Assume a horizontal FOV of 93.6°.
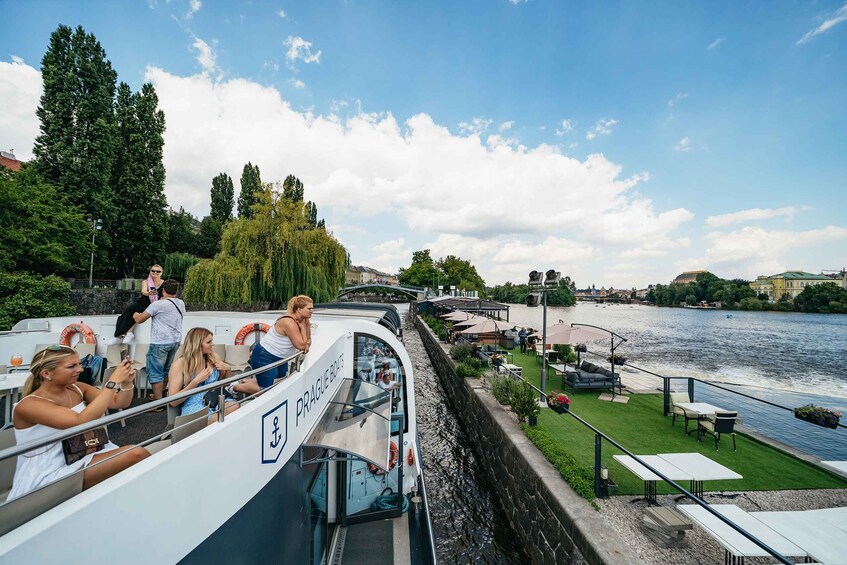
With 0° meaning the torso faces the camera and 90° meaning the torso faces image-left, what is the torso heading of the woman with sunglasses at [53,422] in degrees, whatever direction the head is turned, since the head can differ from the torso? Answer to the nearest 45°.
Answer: approximately 270°

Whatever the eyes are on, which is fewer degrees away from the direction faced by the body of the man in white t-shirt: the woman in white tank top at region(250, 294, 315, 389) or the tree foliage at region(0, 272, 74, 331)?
the tree foliage

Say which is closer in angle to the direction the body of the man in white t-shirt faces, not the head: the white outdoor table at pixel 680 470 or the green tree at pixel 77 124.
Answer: the green tree

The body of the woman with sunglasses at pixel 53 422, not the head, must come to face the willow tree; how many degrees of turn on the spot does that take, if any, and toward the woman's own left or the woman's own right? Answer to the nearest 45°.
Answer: approximately 90° to the woman's own left

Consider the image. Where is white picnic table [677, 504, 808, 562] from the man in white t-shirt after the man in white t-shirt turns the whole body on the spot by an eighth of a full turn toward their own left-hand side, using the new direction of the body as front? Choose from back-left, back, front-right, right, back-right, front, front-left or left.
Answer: back-left

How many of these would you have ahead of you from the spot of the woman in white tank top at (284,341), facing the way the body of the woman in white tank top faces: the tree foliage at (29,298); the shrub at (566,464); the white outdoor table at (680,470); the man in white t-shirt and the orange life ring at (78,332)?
2

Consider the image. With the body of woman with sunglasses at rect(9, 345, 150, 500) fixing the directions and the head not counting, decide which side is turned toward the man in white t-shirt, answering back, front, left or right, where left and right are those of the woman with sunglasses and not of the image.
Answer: left
